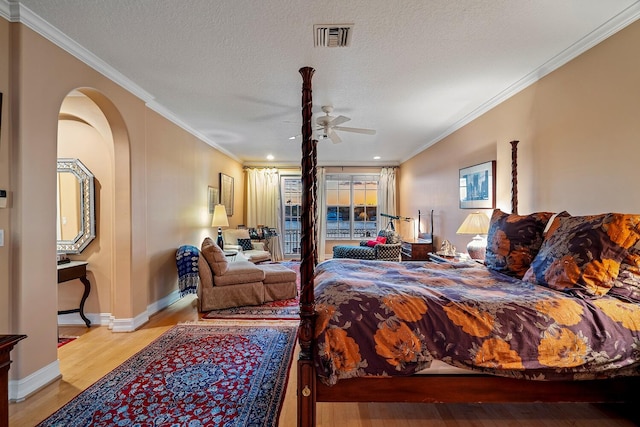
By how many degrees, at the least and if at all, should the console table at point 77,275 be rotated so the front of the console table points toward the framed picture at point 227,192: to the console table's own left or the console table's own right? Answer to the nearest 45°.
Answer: approximately 90° to the console table's own left

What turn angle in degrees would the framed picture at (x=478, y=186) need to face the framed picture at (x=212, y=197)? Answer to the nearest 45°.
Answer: approximately 45° to its right

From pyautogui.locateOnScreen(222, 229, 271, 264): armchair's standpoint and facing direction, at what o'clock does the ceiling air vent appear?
The ceiling air vent is roughly at 1 o'clock from the armchair.

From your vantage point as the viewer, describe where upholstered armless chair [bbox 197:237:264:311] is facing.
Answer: facing to the right of the viewer

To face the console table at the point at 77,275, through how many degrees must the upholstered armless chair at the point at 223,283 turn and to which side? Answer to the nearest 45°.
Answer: approximately 180°

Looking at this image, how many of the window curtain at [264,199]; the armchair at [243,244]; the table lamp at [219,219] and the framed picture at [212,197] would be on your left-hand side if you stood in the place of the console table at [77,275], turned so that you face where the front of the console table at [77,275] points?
4

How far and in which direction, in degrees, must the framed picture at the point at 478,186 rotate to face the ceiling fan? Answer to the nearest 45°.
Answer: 0° — it already faces it

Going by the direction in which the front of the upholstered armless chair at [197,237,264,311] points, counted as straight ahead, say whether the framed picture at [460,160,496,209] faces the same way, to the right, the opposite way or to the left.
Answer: the opposite way
